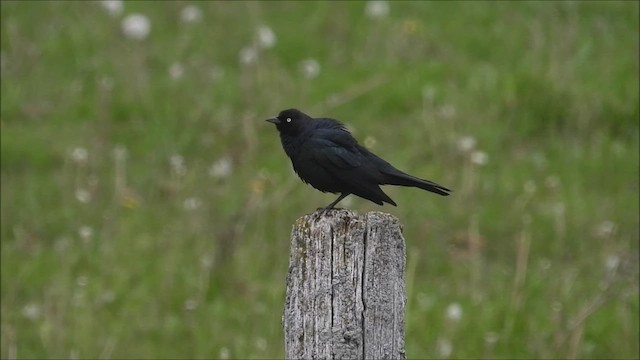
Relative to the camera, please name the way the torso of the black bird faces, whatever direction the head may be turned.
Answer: to the viewer's left

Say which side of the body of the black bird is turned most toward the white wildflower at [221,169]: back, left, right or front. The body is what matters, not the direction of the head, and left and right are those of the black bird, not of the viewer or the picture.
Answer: right

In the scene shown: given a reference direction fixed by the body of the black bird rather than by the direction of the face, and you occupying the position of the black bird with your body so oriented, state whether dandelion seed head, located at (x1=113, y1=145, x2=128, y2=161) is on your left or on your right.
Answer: on your right

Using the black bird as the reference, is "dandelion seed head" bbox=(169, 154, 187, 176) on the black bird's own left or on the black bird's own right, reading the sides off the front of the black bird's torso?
on the black bird's own right

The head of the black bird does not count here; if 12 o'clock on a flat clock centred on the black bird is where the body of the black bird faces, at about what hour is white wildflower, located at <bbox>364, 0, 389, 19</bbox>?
The white wildflower is roughly at 3 o'clock from the black bird.

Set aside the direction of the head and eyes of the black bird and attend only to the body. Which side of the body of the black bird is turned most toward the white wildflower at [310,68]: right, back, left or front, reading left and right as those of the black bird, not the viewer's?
right

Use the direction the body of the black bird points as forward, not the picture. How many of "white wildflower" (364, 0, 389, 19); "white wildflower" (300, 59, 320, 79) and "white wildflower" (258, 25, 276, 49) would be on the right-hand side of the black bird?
3
